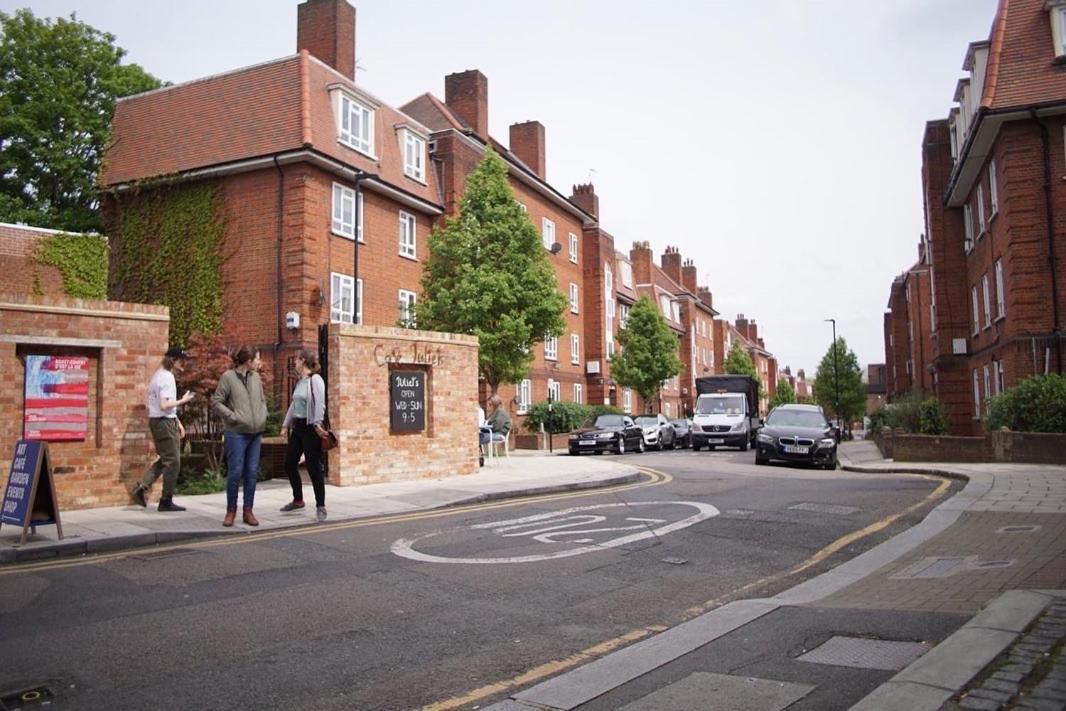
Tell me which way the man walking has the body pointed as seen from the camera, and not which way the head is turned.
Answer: to the viewer's right

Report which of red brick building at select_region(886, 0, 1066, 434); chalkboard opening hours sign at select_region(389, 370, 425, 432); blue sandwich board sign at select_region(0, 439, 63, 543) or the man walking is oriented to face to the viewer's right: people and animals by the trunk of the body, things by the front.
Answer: the man walking

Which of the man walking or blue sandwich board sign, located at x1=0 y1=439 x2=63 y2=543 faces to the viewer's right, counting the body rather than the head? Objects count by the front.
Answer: the man walking

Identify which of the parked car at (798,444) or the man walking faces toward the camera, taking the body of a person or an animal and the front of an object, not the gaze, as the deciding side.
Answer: the parked car

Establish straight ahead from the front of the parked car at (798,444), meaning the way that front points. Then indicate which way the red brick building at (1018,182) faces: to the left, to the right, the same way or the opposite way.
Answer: to the right

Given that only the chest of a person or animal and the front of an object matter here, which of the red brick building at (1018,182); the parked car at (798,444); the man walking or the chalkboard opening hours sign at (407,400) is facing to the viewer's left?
the red brick building

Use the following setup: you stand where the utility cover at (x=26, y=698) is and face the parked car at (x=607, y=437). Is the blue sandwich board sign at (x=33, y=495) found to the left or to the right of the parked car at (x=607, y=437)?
left

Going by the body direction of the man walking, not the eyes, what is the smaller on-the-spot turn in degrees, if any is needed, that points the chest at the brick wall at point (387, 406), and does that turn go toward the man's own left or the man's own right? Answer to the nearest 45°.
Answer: approximately 45° to the man's own left

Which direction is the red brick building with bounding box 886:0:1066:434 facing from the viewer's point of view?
to the viewer's left

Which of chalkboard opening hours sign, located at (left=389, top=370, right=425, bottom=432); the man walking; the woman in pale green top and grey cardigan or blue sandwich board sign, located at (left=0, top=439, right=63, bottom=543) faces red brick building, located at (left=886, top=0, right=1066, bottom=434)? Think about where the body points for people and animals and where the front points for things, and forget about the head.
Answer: the man walking

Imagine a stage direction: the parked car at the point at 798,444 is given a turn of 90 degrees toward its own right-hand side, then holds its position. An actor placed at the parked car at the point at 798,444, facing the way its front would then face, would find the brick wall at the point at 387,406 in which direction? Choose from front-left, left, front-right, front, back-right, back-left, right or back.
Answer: front-left

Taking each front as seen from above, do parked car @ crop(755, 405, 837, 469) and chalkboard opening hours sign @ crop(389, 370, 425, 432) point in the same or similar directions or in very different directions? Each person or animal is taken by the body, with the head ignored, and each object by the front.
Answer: same or similar directions

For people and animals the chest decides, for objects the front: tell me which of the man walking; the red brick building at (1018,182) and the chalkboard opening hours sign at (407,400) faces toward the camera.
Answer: the chalkboard opening hours sign

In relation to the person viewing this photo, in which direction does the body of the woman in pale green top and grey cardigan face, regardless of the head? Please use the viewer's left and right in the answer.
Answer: facing the viewer and to the left of the viewer

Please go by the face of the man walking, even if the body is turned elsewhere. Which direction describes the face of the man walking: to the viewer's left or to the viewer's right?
to the viewer's right

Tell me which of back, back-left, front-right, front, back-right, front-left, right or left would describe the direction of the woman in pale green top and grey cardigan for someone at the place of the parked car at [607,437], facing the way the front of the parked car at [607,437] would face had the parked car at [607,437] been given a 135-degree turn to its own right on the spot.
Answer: back

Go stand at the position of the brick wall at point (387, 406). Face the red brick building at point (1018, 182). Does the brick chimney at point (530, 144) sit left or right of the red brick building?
left

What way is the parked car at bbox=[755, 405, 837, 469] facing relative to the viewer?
toward the camera

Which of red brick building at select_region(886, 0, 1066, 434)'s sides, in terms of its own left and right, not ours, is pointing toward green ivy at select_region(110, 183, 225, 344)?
front

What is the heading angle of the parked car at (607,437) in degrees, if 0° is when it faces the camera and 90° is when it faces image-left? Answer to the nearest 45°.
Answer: approximately 45°
